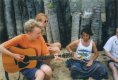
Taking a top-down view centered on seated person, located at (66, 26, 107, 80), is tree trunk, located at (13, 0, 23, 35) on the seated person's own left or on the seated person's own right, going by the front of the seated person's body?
on the seated person's own right

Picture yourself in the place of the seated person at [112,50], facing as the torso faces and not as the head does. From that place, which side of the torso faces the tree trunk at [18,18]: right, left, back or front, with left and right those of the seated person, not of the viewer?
right

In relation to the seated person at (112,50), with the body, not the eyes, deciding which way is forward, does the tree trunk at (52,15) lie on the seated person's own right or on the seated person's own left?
on the seated person's own right

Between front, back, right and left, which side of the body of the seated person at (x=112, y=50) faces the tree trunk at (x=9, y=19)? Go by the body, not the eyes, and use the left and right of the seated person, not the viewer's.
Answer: right
